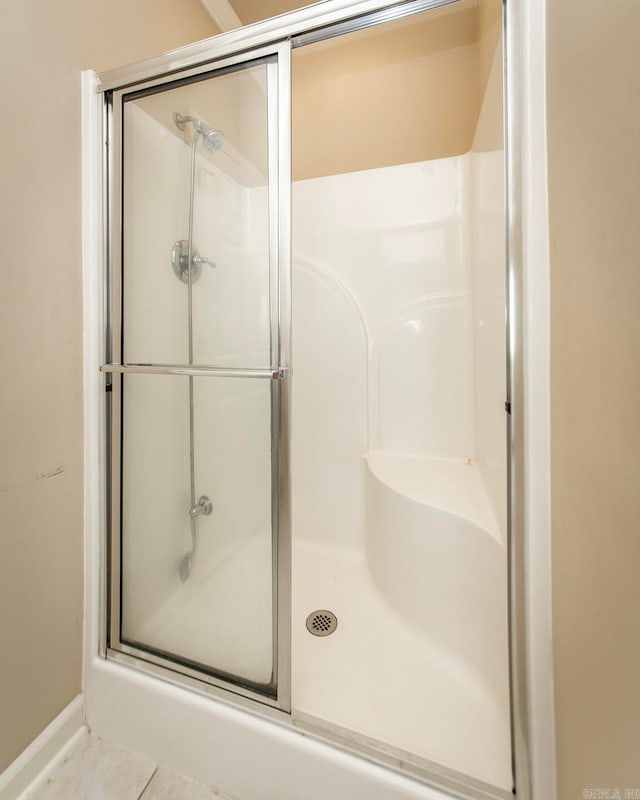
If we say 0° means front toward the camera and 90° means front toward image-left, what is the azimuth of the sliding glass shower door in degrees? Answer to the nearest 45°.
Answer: approximately 45°

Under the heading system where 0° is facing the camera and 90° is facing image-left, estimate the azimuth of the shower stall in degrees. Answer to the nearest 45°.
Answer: approximately 45°
